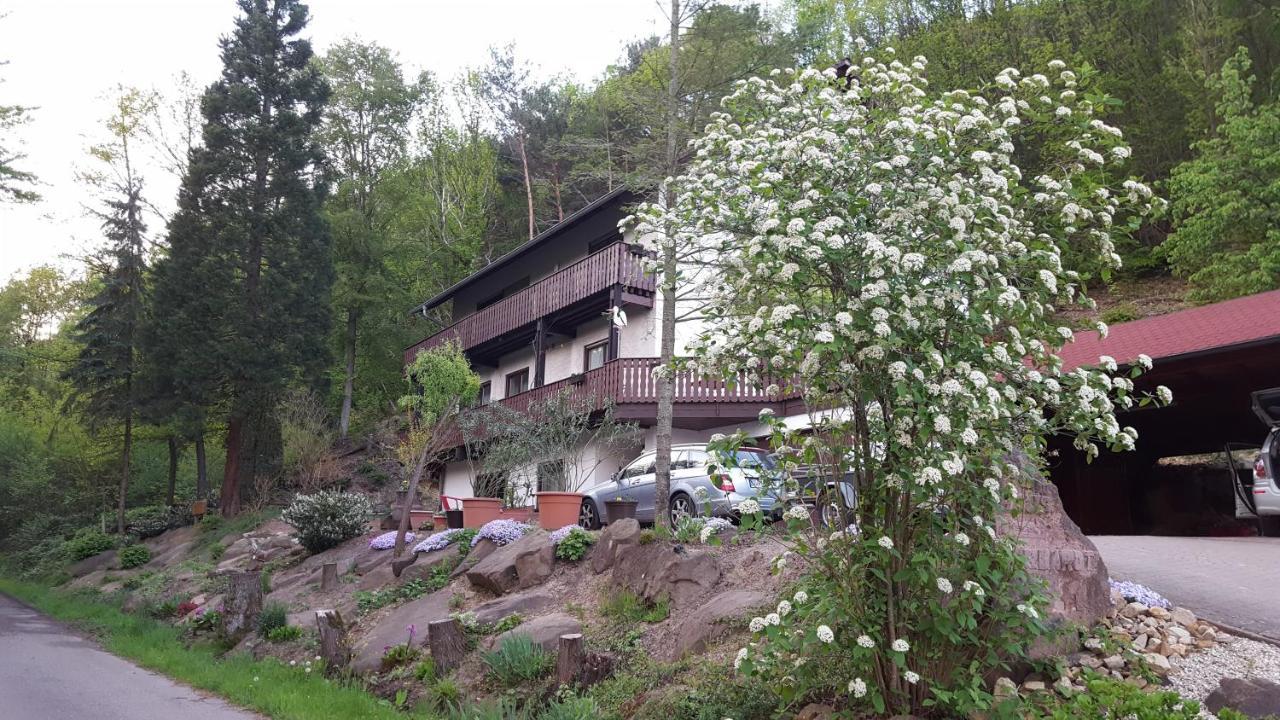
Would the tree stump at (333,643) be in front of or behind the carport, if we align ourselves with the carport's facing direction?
in front

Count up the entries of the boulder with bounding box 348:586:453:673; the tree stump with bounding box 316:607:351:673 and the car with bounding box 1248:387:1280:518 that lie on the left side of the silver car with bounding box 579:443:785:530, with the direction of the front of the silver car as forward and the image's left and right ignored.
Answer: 2

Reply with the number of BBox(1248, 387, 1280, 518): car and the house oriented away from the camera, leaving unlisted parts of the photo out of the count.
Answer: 1

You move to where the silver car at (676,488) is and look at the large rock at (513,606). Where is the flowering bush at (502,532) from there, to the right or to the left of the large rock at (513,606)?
right

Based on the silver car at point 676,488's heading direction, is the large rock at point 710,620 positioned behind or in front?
behind

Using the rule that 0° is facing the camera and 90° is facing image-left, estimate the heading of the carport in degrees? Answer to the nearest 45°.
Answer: approximately 45°

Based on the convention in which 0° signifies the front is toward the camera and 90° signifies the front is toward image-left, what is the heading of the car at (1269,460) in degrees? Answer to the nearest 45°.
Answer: approximately 180°

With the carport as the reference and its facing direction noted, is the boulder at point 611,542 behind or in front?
in front

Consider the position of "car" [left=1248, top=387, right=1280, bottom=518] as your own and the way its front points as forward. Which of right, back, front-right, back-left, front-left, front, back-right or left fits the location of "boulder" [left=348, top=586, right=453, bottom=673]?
back-left

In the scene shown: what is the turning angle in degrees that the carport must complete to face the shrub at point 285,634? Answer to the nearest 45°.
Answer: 0° — it already faces it

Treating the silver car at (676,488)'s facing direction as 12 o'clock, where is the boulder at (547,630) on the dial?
The boulder is roughly at 8 o'clock from the silver car.

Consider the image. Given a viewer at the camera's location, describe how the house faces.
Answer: facing the viewer and to the left of the viewer

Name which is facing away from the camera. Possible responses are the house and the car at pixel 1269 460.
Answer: the car

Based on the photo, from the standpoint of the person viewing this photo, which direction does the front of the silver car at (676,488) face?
facing away from the viewer and to the left of the viewer
